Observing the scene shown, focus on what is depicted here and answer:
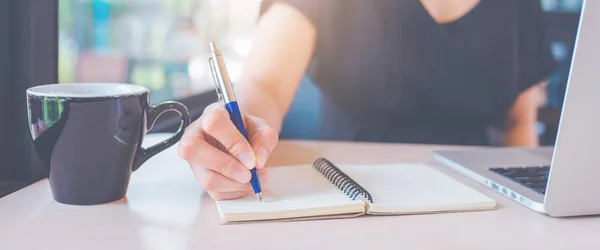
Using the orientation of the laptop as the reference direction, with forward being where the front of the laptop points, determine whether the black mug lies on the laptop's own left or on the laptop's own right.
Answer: on the laptop's own left

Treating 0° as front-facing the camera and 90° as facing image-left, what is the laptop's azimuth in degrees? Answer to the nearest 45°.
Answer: approximately 135°
